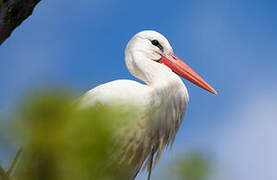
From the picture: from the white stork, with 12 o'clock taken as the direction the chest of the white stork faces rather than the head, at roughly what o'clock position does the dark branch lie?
The dark branch is roughly at 4 o'clock from the white stork.

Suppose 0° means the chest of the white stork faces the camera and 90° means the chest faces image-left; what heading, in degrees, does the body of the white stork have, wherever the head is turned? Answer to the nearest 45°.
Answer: approximately 270°
